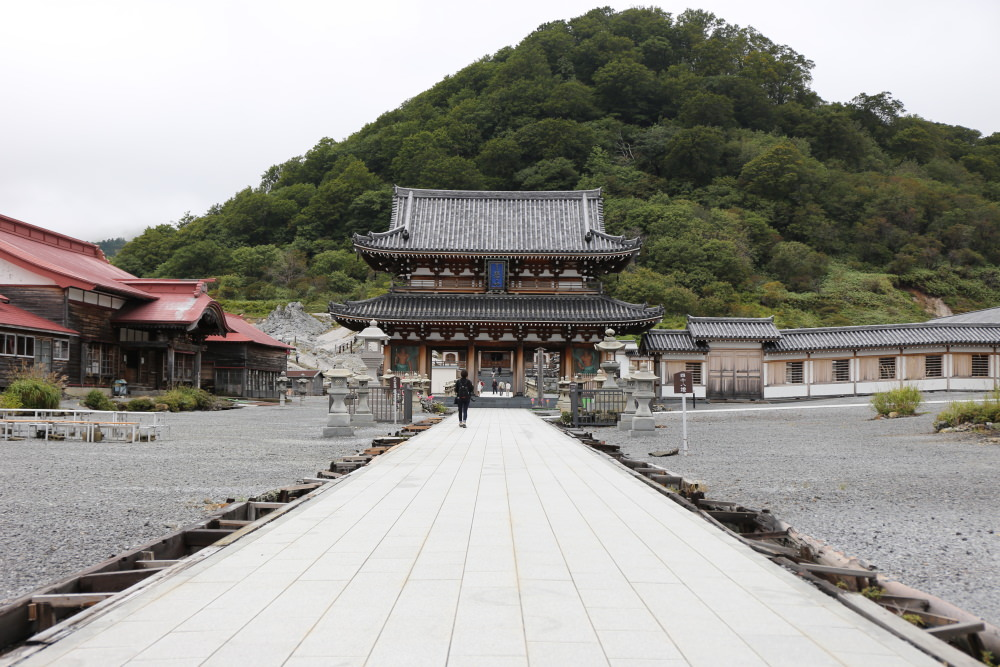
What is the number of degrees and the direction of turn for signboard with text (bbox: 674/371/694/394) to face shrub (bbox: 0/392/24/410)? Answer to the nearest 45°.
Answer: approximately 90° to its right

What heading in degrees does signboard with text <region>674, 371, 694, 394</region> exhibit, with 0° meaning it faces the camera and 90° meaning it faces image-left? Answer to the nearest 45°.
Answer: approximately 0°

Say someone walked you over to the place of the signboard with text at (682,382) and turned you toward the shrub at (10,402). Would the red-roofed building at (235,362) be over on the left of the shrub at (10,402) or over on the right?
right

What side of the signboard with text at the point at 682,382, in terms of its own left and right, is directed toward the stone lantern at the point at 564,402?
back

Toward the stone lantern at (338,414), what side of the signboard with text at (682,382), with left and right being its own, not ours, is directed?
right

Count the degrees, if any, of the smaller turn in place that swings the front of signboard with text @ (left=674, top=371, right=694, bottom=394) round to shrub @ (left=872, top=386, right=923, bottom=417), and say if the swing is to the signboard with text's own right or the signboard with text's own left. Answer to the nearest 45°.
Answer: approximately 135° to the signboard with text's own left
